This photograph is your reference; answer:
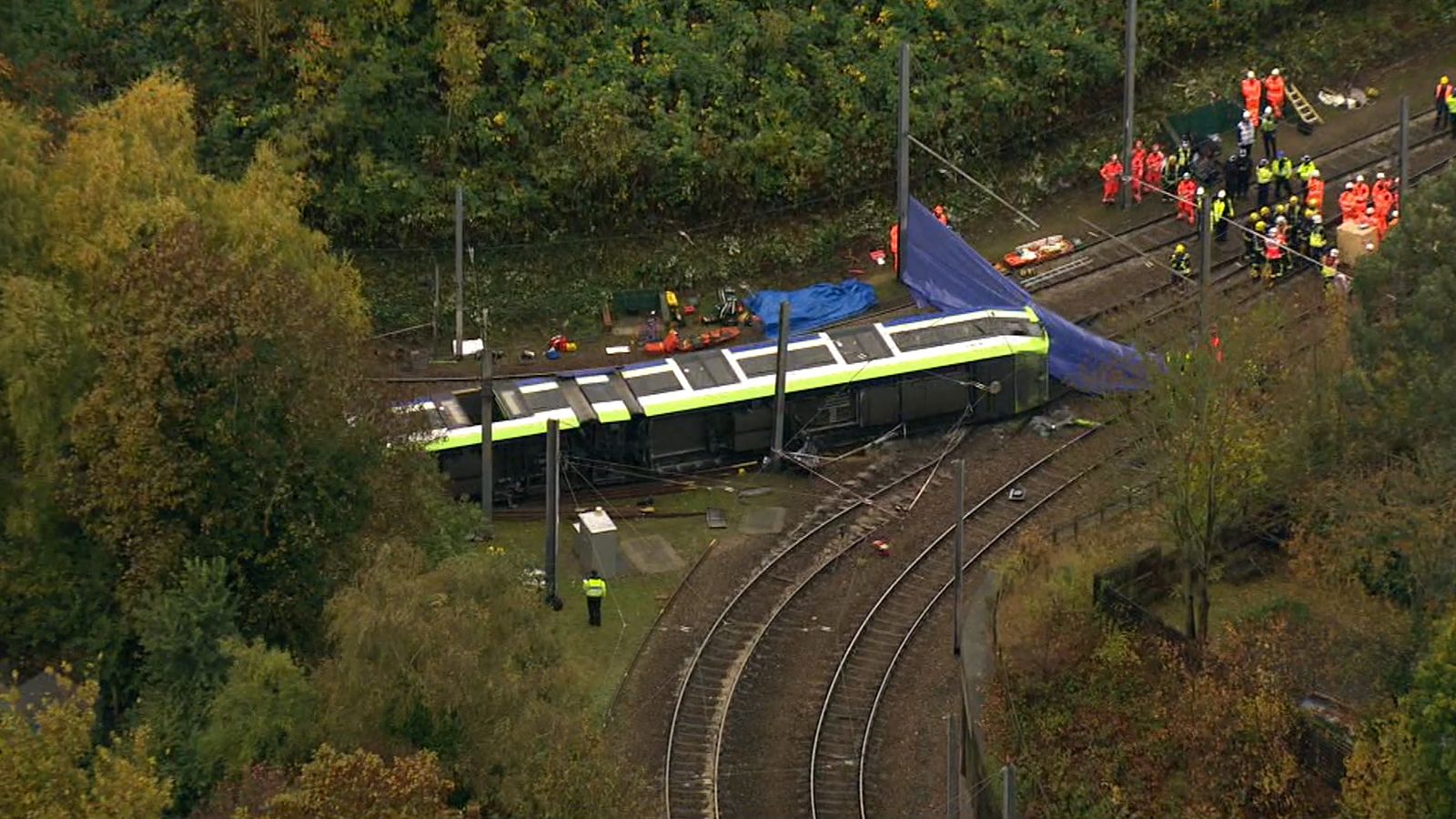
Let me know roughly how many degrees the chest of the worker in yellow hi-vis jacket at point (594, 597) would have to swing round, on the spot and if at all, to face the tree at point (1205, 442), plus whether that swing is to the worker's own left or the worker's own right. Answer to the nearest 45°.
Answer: approximately 90° to the worker's own right

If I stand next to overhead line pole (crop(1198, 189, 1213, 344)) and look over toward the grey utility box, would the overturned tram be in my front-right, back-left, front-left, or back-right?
front-right

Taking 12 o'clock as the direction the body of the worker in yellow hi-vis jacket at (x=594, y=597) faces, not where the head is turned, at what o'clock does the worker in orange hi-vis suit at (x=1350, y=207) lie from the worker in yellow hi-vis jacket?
The worker in orange hi-vis suit is roughly at 2 o'clock from the worker in yellow hi-vis jacket.

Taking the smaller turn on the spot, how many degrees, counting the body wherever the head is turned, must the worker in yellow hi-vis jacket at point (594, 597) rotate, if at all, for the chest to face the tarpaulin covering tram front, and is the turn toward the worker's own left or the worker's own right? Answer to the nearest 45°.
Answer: approximately 45° to the worker's own right

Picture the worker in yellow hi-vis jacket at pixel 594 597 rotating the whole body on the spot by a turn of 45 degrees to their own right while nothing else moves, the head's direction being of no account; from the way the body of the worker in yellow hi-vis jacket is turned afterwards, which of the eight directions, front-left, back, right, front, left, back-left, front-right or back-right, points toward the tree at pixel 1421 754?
right

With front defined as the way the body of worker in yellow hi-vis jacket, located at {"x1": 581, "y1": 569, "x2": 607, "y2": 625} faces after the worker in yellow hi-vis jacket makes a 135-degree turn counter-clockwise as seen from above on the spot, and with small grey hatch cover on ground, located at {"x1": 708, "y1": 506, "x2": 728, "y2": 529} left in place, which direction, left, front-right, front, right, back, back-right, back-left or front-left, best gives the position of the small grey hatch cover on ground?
back

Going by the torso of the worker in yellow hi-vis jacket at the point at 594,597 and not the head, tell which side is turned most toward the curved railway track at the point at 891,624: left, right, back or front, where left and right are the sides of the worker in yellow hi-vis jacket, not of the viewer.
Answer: right

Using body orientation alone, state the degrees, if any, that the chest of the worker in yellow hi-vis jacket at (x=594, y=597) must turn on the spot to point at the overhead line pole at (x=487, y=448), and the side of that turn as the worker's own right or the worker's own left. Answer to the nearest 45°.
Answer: approximately 45° to the worker's own left

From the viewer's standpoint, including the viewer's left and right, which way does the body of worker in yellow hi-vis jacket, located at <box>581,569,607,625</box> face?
facing away from the viewer

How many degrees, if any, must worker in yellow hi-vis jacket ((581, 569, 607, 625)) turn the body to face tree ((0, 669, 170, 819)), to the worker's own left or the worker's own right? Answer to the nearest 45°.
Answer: approximately 135° to the worker's own left

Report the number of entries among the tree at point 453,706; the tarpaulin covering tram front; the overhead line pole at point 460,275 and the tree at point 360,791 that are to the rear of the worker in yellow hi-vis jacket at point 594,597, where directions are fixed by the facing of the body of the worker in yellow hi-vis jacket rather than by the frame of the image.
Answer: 2

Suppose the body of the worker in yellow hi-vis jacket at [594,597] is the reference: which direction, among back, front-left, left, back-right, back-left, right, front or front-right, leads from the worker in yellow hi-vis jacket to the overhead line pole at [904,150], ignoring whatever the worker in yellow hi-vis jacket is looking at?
front-right

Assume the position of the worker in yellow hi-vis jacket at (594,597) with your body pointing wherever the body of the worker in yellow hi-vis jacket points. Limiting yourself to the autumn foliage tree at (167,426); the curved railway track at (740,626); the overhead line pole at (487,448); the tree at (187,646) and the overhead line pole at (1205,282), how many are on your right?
2

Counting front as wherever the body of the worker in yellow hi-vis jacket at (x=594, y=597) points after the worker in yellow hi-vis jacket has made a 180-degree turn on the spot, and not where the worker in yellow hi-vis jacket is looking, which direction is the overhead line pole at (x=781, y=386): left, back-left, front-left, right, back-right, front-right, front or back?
back-left

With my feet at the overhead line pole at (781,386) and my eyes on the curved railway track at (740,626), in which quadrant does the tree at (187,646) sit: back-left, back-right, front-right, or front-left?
front-right
